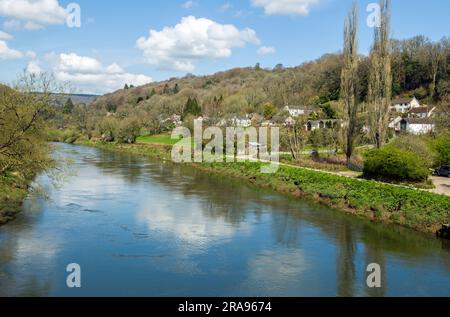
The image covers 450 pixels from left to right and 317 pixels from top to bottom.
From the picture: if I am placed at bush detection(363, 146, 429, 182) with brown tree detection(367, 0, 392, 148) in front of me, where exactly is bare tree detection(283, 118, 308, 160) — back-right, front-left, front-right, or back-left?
front-left
